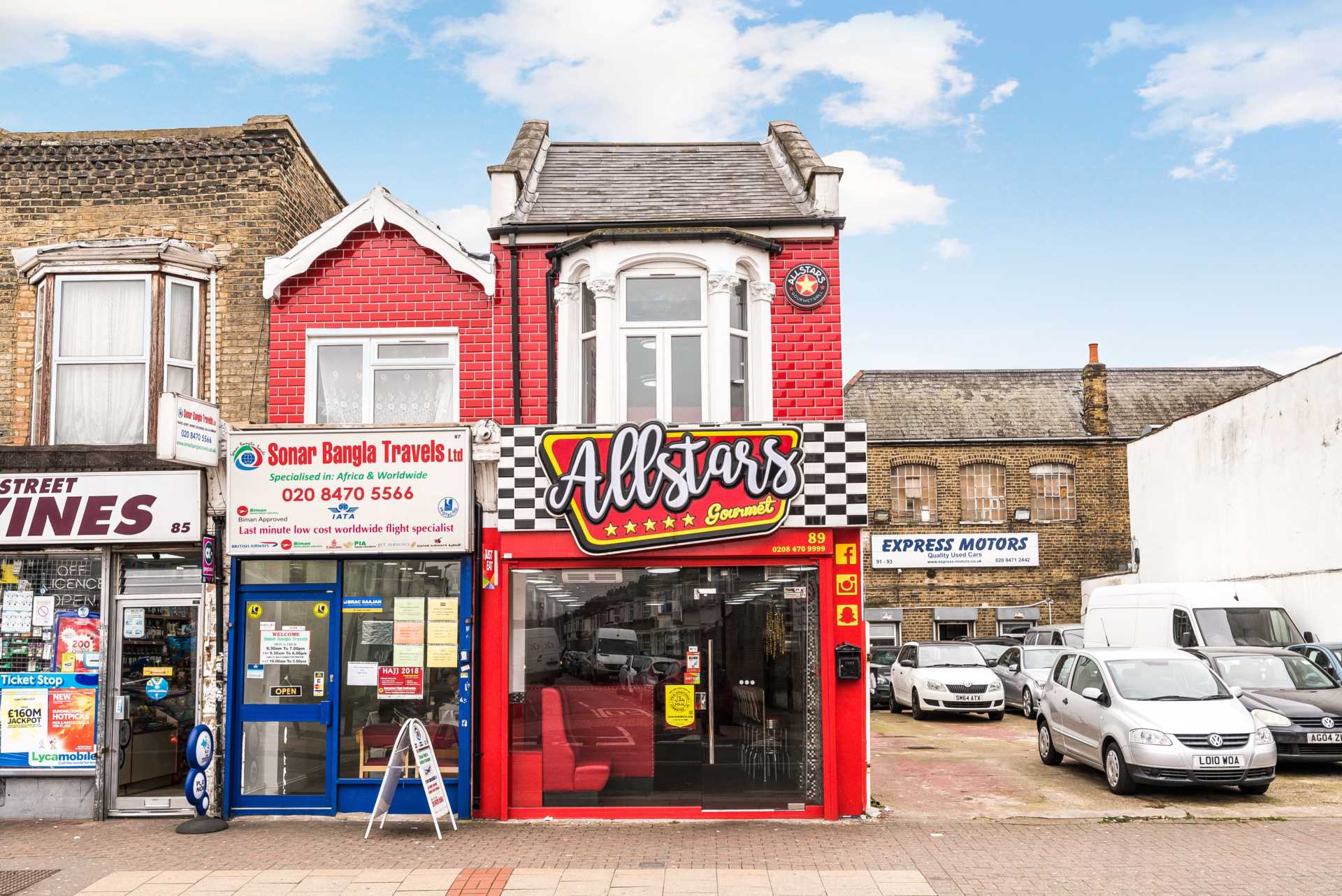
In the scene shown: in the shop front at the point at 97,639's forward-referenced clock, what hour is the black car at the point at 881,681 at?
The black car is roughly at 8 o'clock from the shop front.

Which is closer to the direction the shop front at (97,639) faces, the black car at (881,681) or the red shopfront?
the red shopfront

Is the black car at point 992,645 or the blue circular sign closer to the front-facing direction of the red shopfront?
the blue circular sign

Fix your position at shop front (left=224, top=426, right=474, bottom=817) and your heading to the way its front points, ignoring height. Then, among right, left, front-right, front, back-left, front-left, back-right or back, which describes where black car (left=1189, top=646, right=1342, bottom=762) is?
left

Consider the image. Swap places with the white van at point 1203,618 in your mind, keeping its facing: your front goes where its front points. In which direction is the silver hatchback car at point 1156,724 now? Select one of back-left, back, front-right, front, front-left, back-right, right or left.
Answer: front-right

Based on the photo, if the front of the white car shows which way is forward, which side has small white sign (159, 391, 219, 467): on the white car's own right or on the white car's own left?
on the white car's own right

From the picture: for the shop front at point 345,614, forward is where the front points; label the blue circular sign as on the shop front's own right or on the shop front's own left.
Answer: on the shop front's own right

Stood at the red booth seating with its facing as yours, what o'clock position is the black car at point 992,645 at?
The black car is roughly at 10 o'clock from the red booth seating.

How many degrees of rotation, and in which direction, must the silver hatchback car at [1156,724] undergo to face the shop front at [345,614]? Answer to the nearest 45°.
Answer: approximately 90° to its right

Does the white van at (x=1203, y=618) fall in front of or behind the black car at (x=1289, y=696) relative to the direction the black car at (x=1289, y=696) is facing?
behind

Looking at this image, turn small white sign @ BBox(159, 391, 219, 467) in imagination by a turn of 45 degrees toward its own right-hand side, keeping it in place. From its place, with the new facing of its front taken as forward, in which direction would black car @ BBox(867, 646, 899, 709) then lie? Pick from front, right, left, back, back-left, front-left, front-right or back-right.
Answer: back-left

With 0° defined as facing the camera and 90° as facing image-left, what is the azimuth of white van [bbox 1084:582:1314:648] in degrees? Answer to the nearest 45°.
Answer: approximately 315°

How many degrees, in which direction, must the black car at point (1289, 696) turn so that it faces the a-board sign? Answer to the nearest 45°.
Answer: approximately 90° to its right
